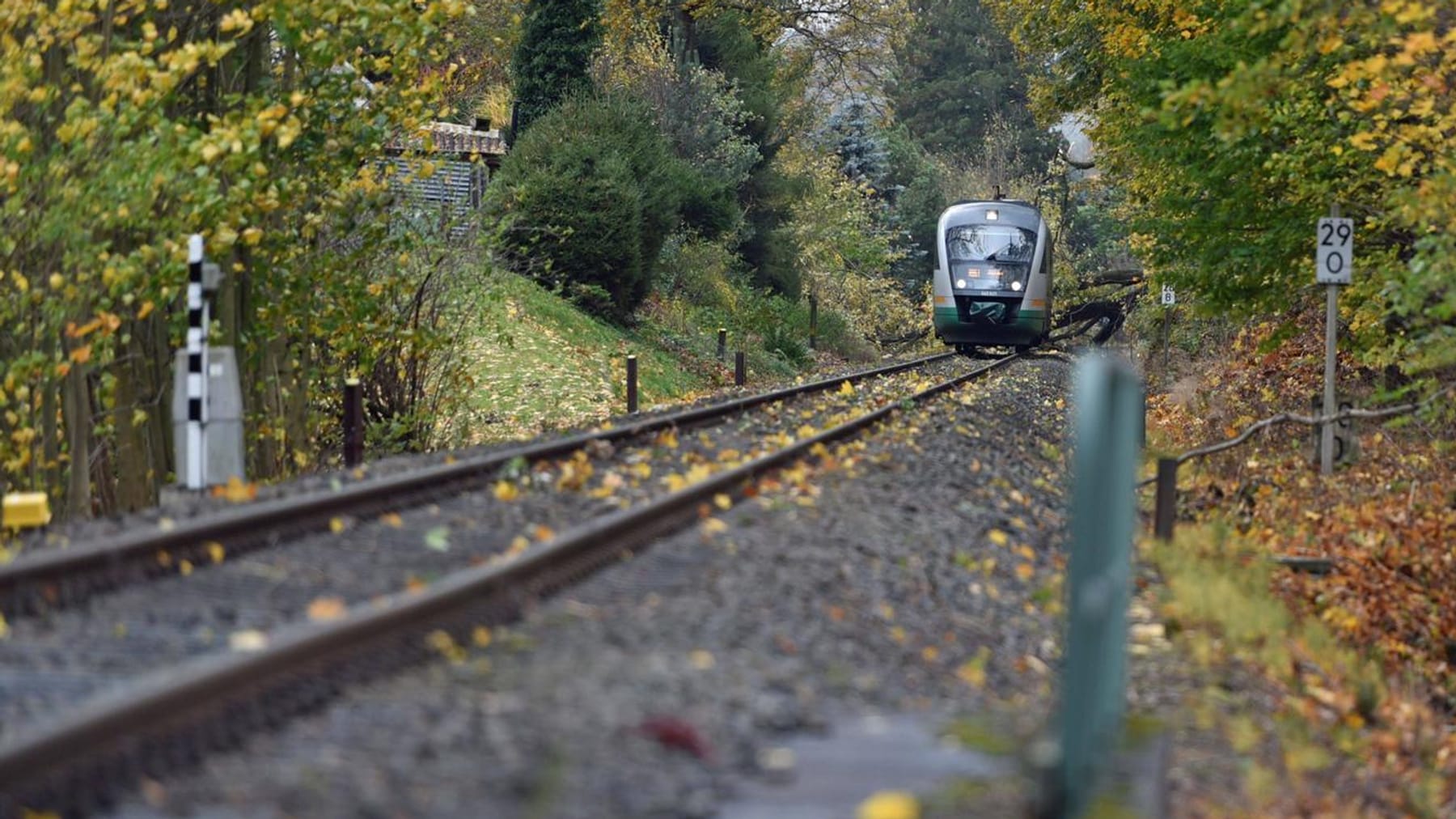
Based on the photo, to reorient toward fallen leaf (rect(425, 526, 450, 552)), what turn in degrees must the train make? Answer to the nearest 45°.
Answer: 0° — it already faces it

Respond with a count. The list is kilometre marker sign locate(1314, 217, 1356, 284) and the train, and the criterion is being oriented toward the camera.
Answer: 2

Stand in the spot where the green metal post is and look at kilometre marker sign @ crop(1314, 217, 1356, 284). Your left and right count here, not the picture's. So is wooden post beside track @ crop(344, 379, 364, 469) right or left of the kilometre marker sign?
left

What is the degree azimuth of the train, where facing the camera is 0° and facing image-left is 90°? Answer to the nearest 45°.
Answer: approximately 0°

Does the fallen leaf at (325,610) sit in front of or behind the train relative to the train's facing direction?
in front

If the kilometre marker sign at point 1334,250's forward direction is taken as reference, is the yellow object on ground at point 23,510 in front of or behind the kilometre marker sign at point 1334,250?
in front

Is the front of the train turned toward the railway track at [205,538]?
yes

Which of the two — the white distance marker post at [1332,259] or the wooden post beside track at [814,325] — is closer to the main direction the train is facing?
the white distance marker post

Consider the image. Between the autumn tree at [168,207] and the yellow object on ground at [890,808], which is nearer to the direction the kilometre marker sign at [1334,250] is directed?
the yellow object on ground

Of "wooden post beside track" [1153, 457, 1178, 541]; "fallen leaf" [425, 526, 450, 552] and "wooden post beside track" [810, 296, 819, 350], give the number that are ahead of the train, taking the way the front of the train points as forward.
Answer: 2

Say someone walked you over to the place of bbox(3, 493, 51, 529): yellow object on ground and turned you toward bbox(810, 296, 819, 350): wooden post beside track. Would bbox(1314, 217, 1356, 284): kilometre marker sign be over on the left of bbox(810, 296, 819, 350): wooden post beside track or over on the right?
right

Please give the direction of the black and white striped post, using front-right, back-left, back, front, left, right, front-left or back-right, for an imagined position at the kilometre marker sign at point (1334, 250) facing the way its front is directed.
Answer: front-right

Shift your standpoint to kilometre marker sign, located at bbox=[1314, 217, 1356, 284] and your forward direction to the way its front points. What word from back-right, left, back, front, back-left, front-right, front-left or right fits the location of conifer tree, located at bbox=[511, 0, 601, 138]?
back-right
